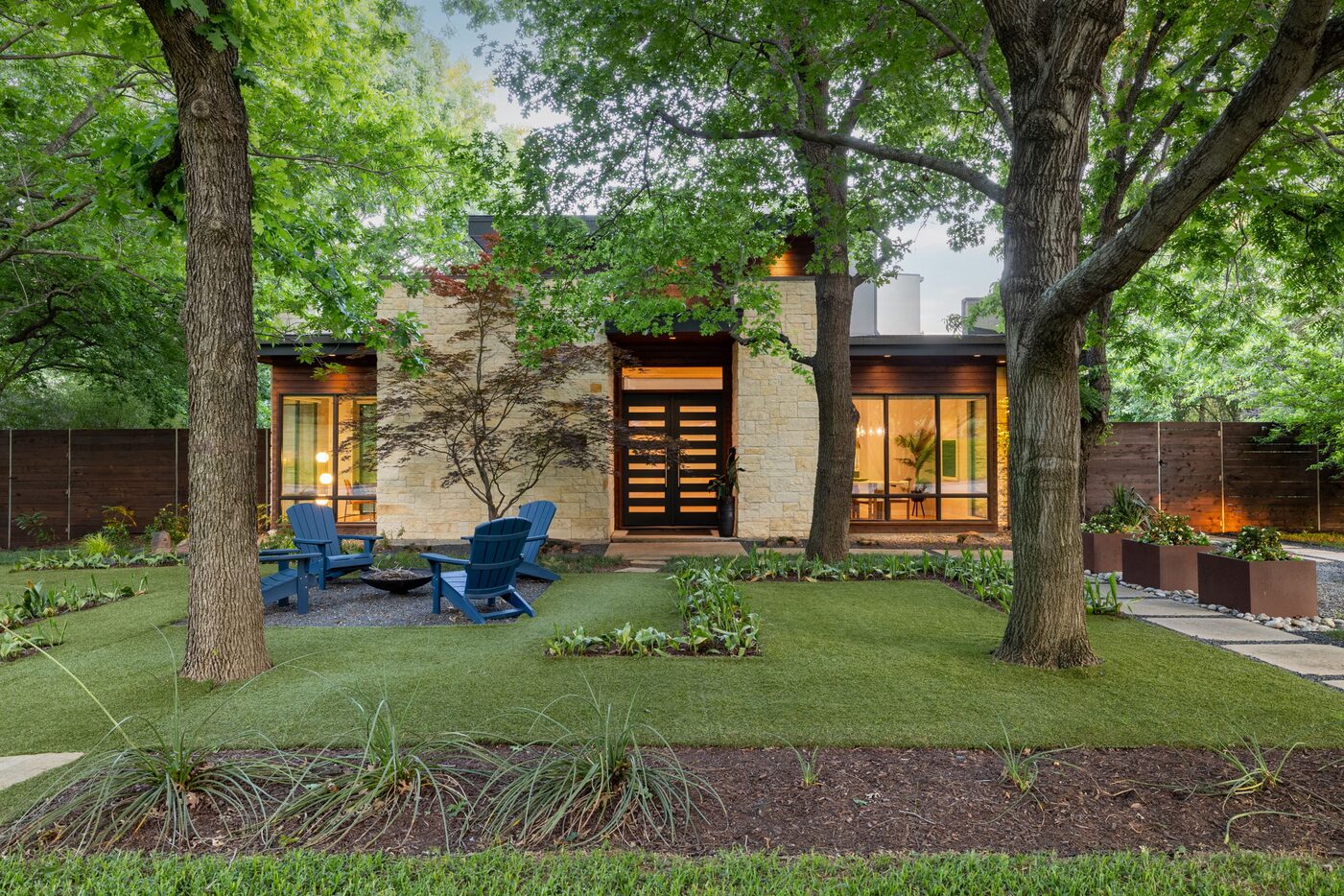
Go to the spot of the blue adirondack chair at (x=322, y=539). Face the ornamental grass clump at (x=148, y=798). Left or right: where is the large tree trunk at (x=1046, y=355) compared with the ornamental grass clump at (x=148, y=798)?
left

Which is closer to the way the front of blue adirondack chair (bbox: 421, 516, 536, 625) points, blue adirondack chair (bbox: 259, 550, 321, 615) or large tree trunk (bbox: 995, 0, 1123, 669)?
the blue adirondack chair

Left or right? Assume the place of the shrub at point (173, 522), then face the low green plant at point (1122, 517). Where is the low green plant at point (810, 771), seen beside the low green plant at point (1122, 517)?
right

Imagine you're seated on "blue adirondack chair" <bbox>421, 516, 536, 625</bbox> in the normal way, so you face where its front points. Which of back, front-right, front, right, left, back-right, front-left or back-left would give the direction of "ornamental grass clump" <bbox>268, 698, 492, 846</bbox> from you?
back-left

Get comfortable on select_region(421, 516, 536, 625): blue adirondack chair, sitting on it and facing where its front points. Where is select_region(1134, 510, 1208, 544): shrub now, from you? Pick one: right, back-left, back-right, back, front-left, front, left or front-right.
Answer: back-right

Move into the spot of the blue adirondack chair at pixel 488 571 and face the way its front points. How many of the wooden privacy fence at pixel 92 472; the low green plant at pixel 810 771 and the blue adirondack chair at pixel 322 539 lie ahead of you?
2

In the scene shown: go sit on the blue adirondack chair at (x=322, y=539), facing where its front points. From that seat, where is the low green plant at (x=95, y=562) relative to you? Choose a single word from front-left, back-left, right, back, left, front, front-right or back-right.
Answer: back

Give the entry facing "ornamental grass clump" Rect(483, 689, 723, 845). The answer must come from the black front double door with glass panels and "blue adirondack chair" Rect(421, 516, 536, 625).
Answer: the black front double door with glass panels

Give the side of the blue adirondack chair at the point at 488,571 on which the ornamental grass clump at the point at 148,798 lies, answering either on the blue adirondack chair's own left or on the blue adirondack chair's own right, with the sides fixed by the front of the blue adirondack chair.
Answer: on the blue adirondack chair's own left

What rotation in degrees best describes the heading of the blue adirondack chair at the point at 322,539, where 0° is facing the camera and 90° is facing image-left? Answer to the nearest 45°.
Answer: approximately 315°

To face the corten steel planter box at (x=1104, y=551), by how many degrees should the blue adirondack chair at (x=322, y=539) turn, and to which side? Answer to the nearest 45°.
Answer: approximately 45° to its left

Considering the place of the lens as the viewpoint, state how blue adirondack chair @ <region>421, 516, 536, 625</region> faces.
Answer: facing away from the viewer and to the left of the viewer

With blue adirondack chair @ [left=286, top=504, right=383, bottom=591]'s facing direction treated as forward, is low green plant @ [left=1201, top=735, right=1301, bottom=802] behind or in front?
in front

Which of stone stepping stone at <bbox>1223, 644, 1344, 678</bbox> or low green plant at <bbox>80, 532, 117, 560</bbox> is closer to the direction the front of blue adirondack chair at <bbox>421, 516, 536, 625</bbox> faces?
the low green plant

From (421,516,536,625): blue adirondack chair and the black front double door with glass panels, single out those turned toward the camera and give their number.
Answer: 1
